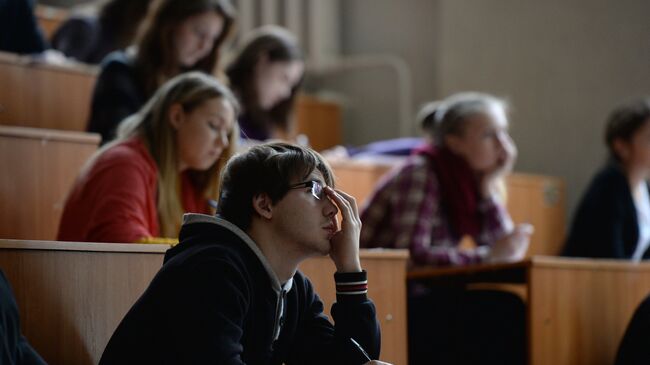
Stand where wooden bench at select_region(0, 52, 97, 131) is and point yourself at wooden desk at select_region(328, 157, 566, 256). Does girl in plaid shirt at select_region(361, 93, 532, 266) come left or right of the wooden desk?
right

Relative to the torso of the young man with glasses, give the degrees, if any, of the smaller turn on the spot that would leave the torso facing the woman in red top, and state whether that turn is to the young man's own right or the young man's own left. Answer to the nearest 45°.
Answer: approximately 90° to the young man's own left

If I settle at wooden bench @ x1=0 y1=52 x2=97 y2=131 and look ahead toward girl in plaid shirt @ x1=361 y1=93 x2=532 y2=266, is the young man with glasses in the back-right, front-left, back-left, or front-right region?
front-right

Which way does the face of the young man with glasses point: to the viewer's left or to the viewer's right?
to the viewer's right

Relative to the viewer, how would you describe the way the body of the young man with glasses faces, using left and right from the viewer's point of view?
facing to the right of the viewer

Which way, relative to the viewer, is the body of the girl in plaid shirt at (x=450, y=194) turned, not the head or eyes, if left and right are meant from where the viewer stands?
facing the viewer and to the right of the viewer

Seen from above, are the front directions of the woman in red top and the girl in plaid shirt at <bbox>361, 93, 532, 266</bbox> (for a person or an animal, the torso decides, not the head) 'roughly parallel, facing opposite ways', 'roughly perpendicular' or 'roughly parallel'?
roughly parallel

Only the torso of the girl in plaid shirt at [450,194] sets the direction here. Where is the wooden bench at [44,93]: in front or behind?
behind

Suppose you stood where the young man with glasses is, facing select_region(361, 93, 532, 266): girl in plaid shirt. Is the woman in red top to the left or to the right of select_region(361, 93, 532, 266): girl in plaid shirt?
left

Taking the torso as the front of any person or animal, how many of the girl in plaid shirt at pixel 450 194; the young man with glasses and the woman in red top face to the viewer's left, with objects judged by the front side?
0
